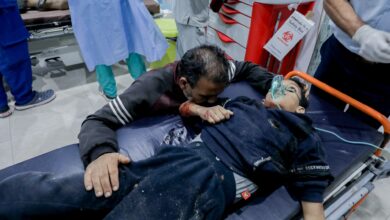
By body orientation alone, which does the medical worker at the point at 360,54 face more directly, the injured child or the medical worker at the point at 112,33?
the injured child

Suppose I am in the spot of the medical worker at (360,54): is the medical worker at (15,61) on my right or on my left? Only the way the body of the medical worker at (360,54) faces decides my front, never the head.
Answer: on my right

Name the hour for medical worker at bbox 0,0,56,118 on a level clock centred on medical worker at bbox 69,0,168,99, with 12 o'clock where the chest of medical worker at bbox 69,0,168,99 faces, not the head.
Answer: medical worker at bbox 0,0,56,118 is roughly at 3 o'clock from medical worker at bbox 69,0,168,99.

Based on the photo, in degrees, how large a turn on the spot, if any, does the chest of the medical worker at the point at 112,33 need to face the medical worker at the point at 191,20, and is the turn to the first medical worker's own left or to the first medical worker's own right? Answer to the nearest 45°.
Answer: approximately 90° to the first medical worker's own left

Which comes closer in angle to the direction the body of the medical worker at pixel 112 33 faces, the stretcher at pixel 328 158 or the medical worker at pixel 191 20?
the stretcher
